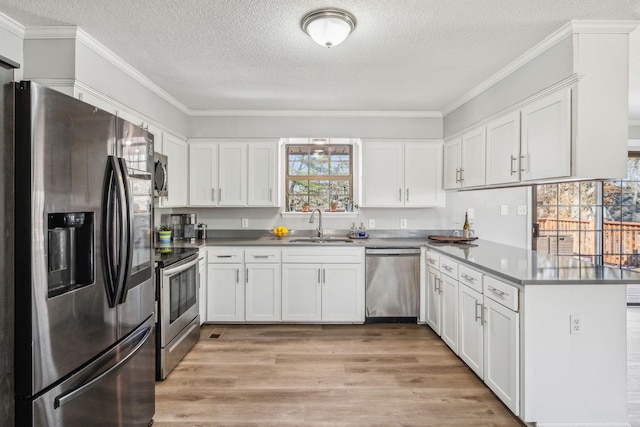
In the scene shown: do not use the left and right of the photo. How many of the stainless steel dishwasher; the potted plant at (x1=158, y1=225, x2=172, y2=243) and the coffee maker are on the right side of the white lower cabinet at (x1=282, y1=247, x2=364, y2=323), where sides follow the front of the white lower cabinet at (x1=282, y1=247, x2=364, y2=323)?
2

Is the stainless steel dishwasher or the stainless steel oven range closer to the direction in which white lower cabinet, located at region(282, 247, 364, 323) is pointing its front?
the stainless steel oven range

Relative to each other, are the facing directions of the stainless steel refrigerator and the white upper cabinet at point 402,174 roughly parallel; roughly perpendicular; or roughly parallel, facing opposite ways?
roughly perpendicular

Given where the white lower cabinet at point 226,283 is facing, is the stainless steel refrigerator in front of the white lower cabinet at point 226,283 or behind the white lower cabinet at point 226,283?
in front

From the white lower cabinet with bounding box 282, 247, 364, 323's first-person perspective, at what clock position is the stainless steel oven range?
The stainless steel oven range is roughly at 2 o'clock from the white lower cabinet.

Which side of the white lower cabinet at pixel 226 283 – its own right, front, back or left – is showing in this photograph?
front

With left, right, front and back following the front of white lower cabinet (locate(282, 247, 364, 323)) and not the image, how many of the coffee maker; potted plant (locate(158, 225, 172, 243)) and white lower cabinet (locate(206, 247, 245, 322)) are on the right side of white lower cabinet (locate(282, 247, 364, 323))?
3

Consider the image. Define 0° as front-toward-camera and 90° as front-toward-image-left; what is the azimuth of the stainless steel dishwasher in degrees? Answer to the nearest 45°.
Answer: approximately 0°

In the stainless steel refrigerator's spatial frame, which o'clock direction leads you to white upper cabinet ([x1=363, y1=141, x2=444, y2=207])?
The white upper cabinet is roughly at 10 o'clock from the stainless steel refrigerator.

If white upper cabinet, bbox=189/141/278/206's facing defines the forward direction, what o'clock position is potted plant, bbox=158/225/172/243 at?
The potted plant is roughly at 2 o'clock from the white upper cabinet.

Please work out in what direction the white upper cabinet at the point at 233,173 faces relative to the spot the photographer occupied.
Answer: facing the viewer

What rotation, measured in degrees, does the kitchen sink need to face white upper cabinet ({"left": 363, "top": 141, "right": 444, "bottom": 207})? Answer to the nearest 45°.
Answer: approximately 90° to its left

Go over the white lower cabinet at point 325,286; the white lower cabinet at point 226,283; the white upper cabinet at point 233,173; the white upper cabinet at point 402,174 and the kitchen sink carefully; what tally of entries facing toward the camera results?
5

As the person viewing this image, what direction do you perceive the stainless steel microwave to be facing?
facing the viewer and to the right of the viewer

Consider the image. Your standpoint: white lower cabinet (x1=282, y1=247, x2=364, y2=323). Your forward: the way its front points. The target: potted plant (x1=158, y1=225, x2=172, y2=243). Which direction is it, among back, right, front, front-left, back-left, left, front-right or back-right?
right

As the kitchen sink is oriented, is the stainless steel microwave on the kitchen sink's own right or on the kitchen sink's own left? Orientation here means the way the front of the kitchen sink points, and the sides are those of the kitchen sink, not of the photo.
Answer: on the kitchen sink's own right

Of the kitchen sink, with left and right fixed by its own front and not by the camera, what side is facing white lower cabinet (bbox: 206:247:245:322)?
right

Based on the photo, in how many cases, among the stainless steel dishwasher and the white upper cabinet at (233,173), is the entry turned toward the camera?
2
